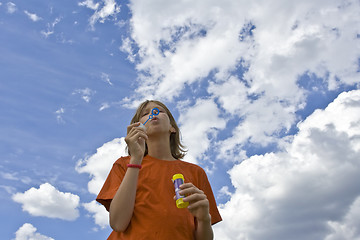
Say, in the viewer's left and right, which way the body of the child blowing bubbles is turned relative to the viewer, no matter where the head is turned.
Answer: facing the viewer
